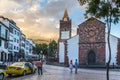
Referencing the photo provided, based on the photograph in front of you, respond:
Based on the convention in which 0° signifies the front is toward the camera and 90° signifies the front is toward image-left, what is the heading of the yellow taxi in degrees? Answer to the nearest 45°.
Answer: approximately 225°

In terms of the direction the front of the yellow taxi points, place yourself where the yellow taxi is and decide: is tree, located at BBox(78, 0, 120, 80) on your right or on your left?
on your right
